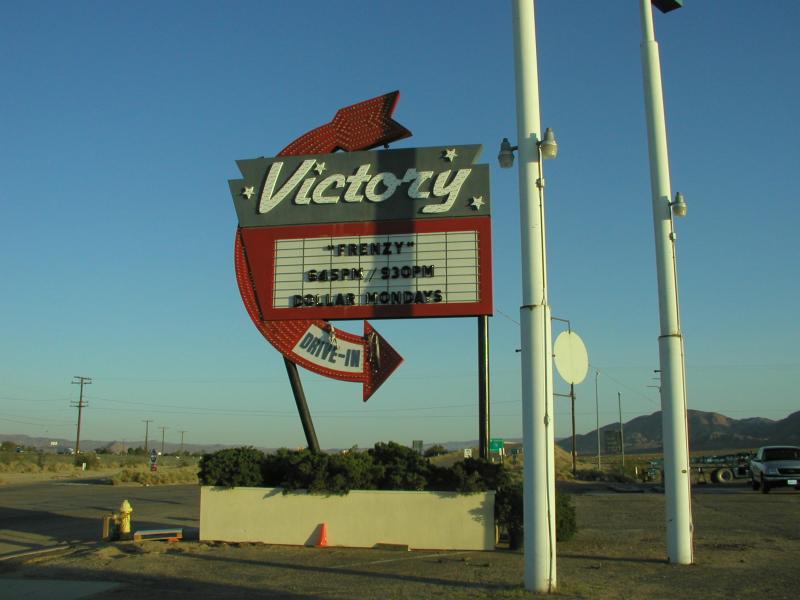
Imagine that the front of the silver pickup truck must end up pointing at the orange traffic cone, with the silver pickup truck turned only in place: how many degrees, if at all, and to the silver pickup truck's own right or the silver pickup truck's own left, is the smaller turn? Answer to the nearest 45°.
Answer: approximately 45° to the silver pickup truck's own right

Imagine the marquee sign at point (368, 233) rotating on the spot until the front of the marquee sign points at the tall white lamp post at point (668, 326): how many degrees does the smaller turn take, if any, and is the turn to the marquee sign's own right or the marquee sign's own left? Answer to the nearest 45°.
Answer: approximately 45° to the marquee sign's own left

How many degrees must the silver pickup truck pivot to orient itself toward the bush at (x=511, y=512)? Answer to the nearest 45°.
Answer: approximately 45° to its right

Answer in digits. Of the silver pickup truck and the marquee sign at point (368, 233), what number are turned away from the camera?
0

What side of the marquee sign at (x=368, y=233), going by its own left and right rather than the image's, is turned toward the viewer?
front

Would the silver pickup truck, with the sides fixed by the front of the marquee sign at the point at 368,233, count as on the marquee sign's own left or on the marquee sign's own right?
on the marquee sign's own left

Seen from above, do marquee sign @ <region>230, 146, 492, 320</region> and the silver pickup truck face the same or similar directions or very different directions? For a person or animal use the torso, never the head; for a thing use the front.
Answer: same or similar directions

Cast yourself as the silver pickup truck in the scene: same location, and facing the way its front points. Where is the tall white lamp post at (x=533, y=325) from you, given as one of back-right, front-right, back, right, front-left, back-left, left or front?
front-right

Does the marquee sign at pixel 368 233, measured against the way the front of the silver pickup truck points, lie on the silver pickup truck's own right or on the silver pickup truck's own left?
on the silver pickup truck's own right
